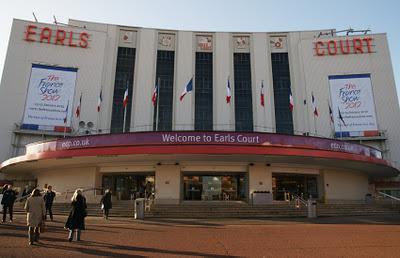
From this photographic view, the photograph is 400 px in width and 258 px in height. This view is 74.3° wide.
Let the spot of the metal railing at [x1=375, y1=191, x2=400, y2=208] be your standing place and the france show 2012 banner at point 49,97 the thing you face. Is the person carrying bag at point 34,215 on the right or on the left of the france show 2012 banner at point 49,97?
left

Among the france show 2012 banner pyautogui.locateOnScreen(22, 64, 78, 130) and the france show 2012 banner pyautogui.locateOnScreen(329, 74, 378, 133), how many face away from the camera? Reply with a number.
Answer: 0

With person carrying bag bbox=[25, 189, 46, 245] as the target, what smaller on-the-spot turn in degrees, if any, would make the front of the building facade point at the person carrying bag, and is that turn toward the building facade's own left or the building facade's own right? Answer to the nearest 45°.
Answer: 0° — it already faces them

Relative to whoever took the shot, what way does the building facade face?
facing the viewer

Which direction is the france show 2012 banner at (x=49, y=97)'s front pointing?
toward the camera

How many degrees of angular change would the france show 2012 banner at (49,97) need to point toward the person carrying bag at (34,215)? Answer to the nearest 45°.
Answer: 0° — it already faces them

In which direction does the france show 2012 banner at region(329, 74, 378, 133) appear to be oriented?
toward the camera
